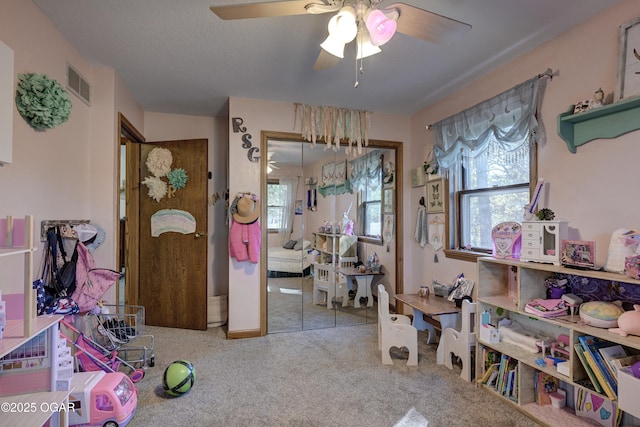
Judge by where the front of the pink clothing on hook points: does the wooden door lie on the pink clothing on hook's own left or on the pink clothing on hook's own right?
on the pink clothing on hook's own right

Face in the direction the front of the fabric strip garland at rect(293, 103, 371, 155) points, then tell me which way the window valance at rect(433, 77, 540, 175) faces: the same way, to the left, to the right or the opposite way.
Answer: to the right

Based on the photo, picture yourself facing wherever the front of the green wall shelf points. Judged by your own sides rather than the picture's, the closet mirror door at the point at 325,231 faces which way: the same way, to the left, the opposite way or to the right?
to the left

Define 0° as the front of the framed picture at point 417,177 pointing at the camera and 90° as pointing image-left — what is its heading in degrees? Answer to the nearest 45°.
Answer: approximately 45°

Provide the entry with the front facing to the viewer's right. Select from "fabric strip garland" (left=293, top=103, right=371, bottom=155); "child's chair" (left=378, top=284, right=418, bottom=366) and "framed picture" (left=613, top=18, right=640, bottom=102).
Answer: the child's chair

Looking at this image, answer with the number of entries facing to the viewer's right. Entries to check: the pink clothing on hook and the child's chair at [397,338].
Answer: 1

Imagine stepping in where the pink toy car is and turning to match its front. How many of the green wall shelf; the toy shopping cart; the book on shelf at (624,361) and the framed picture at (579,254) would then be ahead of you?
3

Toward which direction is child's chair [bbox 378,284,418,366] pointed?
to the viewer's right

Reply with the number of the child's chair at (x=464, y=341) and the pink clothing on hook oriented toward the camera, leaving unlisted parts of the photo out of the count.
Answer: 1

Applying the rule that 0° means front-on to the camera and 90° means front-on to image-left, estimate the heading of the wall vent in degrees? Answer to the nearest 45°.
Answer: approximately 315°
